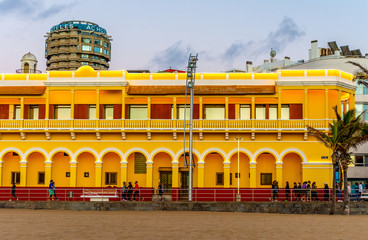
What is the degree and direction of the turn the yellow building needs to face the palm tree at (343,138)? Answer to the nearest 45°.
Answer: approximately 45° to its left

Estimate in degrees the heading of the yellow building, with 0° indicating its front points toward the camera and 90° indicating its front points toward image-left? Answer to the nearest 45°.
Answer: approximately 0°

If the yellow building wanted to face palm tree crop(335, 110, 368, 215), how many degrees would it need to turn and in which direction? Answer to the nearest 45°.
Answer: approximately 45° to its left
